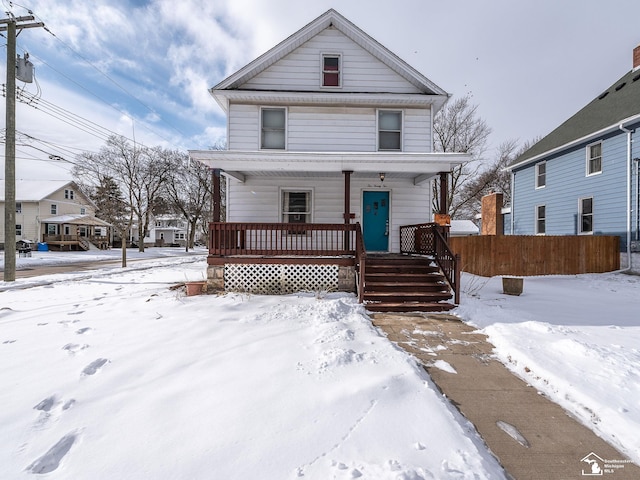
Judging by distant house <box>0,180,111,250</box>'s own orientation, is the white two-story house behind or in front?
in front

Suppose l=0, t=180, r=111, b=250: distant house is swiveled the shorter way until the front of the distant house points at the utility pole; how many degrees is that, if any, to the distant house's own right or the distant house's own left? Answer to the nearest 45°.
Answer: approximately 45° to the distant house's own right

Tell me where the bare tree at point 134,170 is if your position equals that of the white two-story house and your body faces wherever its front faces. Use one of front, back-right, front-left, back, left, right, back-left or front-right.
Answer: back-right

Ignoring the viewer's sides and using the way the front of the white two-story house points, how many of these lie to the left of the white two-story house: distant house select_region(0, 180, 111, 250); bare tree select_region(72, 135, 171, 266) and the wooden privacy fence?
1

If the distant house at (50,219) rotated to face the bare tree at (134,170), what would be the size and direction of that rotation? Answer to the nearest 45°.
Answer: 0° — it already faces it

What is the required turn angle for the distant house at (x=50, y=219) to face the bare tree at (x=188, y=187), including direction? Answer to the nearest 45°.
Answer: approximately 45° to its left

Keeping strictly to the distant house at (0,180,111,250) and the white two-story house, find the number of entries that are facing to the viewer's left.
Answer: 0

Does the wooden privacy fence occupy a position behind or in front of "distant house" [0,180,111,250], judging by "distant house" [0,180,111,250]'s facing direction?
in front

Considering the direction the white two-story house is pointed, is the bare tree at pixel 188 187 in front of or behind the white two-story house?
behind

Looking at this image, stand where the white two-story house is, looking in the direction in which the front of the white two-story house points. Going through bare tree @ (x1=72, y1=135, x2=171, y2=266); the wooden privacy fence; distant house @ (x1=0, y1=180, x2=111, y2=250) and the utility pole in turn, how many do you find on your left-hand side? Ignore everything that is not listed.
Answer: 1

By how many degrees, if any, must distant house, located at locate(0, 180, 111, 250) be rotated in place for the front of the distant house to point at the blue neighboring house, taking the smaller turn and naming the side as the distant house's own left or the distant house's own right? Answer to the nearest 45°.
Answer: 0° — it already faces it

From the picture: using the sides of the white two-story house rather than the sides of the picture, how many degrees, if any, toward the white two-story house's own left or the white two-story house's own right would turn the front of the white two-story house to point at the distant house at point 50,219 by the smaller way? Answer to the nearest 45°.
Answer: approximately 135° to the white two-story house's own right

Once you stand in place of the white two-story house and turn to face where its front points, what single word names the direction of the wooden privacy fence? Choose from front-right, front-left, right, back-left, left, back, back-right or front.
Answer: left

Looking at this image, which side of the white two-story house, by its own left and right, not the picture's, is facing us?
front

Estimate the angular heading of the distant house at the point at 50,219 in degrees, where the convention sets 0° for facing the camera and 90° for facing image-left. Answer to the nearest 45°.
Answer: approximately 315°
